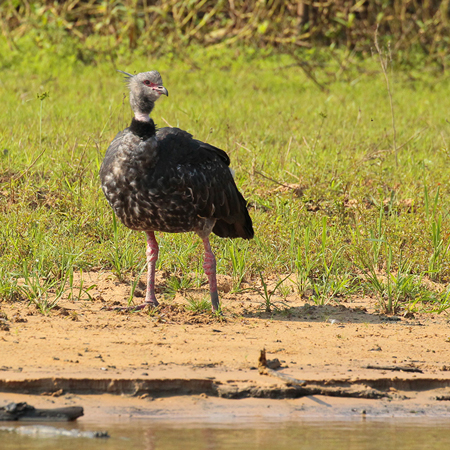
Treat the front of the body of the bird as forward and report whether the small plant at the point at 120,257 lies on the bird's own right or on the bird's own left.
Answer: on the bird's own right

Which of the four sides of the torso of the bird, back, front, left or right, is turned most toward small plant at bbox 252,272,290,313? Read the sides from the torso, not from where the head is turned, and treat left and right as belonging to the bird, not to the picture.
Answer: back

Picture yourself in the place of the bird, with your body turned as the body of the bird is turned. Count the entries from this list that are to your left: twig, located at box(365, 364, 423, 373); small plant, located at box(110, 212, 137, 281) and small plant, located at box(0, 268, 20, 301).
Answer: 1

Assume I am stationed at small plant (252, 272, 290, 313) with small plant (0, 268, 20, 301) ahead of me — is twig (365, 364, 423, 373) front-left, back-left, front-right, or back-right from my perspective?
back-left

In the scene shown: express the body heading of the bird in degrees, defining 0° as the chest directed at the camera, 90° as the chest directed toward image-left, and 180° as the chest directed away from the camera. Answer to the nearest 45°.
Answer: approximately 45°
